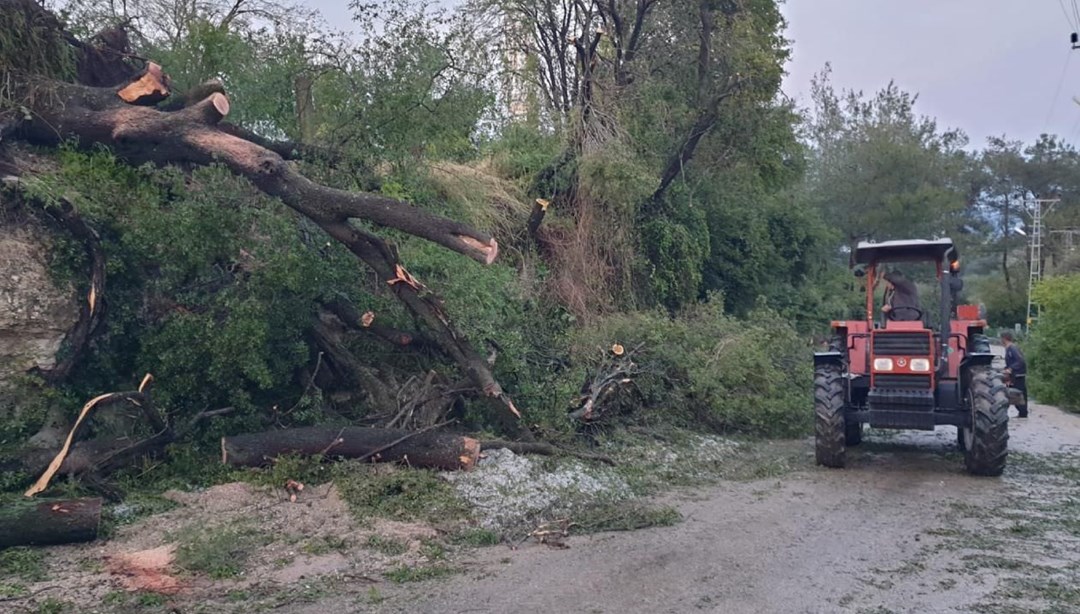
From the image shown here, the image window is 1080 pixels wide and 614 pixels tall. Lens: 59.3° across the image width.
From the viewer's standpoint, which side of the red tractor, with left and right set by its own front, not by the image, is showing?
front

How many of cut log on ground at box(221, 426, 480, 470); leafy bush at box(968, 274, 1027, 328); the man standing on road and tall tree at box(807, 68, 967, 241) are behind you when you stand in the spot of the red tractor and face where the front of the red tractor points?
3

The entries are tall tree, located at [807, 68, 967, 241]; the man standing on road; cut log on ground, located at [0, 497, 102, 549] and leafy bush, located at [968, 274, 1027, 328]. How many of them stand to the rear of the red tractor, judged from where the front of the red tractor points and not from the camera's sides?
3

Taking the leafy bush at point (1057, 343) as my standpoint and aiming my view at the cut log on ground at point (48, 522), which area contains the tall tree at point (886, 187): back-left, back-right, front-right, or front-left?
back-right

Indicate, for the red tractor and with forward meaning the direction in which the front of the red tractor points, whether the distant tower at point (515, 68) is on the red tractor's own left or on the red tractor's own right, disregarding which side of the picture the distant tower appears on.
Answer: on the red tractor's own right

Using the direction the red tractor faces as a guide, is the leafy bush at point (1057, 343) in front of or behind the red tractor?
behind

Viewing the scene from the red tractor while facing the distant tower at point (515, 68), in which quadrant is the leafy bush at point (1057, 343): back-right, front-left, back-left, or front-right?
front-right

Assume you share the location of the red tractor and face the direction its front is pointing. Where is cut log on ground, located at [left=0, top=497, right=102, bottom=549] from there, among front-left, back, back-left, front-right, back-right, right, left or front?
front-right

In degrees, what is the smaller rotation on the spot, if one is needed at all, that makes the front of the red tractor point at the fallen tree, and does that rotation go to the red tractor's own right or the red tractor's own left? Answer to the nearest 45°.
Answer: approximately 45° to the red tractor's own right

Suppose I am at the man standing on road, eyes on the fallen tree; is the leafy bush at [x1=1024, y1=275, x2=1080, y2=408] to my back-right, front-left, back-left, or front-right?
back-right

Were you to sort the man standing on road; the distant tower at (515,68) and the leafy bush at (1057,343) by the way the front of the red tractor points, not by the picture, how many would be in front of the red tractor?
0

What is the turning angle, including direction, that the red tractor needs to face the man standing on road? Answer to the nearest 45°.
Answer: approximately 180°

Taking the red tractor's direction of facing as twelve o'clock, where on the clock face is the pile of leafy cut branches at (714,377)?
The pile of leafy cut branches is roughly at 4 o'clock from the red tractor.

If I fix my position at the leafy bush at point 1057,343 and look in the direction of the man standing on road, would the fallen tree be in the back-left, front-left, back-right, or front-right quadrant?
front-right

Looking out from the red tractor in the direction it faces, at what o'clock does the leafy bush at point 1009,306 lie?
The leafy bush is roughly at 6 o'clock from the red tractor.

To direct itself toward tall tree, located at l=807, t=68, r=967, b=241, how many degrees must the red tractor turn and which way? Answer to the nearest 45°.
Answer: approximately 180°
